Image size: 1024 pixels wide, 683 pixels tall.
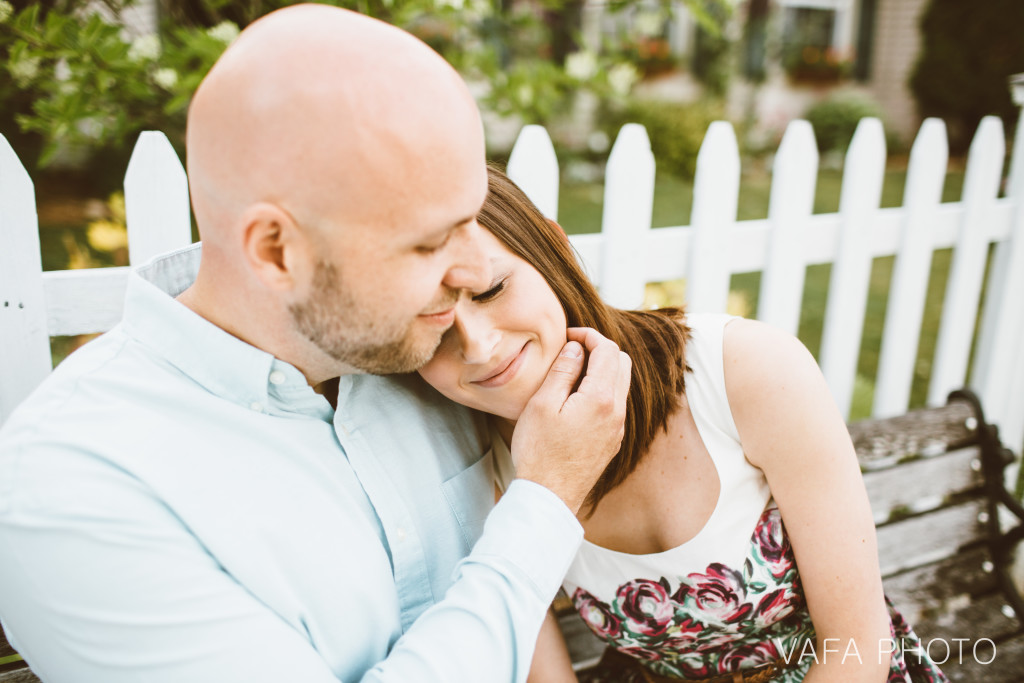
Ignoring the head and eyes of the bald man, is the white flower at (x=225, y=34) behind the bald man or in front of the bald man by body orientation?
behind

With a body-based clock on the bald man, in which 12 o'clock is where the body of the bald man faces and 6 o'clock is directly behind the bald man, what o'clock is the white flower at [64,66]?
The white flower is roughly at 7 o'clock from the bald man.

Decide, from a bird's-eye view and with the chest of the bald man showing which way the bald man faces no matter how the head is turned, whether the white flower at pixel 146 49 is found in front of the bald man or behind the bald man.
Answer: behind

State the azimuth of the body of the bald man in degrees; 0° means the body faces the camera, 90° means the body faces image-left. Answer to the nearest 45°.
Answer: approximately 315°

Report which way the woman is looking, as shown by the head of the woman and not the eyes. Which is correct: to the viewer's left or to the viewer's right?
to the viewer's left

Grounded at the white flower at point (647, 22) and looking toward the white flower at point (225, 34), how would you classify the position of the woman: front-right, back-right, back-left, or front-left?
front-left
